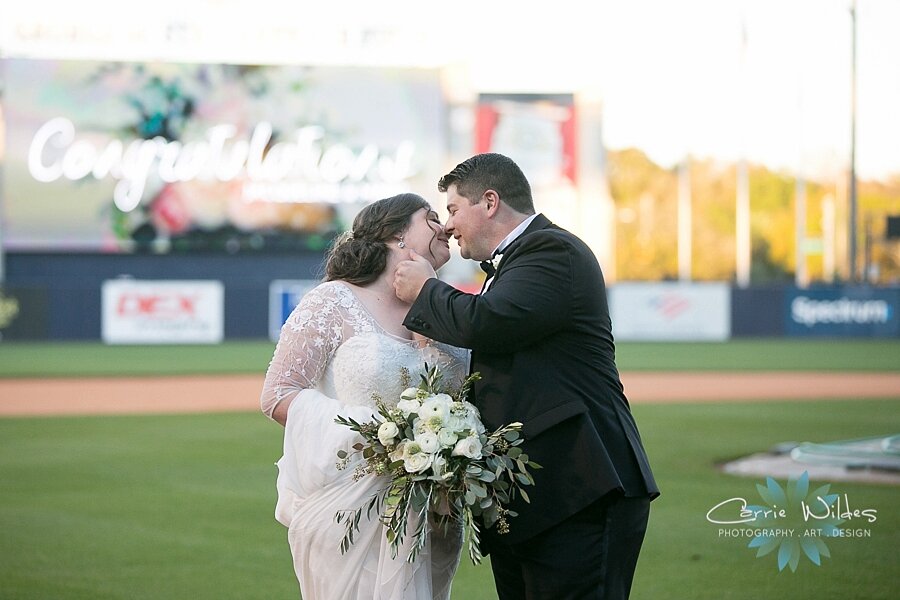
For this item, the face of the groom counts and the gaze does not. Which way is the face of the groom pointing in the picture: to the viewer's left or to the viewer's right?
to the viewer's left

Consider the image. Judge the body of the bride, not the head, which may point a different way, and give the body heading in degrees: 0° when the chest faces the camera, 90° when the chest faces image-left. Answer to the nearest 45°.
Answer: approximately 315°

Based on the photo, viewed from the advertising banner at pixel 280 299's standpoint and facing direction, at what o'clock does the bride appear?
The bride is roughly at 12 o'clock from the advertising banner.

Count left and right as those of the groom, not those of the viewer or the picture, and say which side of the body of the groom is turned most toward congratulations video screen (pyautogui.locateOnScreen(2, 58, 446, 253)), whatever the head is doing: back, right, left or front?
right

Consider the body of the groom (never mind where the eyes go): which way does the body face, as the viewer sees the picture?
to the viewer's left

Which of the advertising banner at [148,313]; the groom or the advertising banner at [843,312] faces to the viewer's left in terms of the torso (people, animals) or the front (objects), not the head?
the groom

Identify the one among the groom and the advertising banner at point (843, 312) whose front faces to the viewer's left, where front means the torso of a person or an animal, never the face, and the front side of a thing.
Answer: the groom

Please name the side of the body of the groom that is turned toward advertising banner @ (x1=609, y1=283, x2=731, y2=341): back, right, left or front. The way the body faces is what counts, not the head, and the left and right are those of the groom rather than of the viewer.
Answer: right

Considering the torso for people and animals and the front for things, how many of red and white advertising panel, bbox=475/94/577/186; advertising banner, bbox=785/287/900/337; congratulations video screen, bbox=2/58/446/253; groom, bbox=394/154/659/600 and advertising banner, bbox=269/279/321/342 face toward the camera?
4

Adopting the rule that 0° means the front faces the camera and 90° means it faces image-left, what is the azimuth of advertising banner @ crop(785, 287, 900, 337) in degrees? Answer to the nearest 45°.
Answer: approximately 0°
